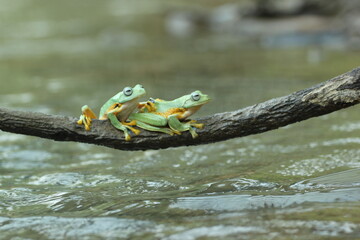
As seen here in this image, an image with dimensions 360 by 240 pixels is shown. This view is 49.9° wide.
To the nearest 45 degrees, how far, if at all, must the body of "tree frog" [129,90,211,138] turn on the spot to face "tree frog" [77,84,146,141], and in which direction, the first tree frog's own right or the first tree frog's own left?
approximately 180°

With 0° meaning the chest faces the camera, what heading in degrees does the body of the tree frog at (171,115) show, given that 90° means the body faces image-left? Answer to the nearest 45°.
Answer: approximately 270°
